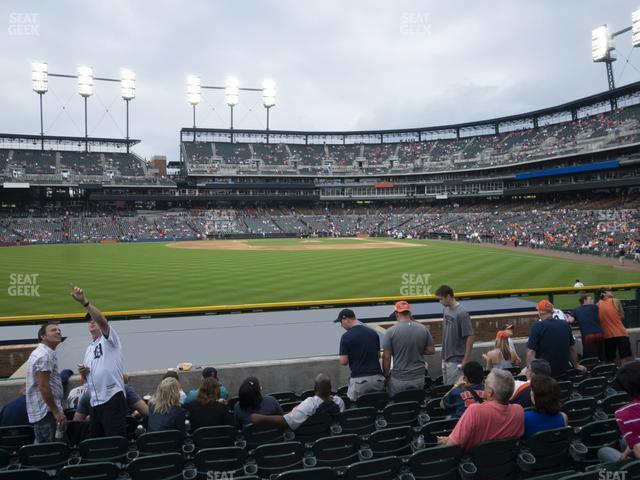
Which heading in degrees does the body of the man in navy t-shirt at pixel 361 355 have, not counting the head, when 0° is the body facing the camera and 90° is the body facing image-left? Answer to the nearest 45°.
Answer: approximately 135°

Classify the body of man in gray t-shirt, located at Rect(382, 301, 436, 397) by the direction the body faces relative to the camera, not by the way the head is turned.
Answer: away from the camera

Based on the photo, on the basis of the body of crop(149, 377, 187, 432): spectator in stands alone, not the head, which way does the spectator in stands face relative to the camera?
away from the camera

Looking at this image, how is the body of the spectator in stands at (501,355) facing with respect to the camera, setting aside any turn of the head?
away from the camera

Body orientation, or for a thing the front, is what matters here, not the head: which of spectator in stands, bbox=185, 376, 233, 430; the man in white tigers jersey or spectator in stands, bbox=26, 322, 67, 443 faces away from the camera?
spectator in stands, bbox=185, 376, 233, 430

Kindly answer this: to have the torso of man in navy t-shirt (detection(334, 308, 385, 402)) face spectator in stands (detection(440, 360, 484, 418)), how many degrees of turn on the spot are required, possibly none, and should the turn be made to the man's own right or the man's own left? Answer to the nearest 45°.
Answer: approximately 180°

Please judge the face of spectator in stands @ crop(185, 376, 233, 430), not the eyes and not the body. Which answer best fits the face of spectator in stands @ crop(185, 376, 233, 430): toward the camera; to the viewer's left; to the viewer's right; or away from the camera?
away from the camera

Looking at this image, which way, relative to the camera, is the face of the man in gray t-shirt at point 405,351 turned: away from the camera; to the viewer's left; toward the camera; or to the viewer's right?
away from the camera

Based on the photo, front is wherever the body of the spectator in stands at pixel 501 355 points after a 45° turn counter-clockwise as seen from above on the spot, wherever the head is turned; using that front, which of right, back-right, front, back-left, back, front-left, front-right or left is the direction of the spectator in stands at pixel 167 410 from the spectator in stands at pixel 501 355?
left

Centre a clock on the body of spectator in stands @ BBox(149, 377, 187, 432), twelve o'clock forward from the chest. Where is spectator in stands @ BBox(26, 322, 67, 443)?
spectator in stands @ BBox(26, 322, 67, 443) is roughly at 10 o'clock from spectator in stands @ BBox(149, 377, 187, 432).

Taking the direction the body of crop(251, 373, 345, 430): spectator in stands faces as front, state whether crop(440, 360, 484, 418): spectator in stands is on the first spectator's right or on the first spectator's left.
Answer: on the first spectator's right

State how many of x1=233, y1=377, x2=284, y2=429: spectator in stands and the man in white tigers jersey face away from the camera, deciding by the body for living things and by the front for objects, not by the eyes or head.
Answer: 1
